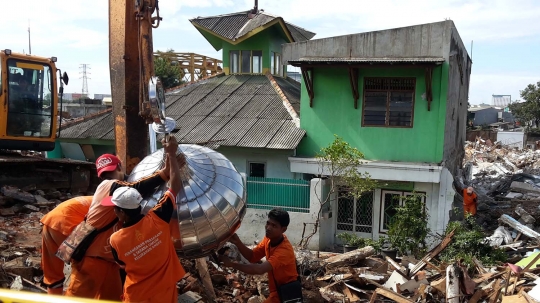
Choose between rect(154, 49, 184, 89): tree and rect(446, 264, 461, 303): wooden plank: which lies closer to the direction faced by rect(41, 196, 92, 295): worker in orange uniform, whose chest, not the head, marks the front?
the wooden plank

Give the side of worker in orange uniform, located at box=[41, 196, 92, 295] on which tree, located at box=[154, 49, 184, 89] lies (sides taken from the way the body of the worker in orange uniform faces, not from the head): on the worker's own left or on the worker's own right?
on the worker's own left

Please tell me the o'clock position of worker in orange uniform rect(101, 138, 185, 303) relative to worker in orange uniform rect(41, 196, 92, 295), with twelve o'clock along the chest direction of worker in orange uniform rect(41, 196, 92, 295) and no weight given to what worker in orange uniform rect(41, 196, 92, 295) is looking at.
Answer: worker in orange uniform rect(101, 138, 185, 303) is roughly at 2 o'clock from worker in orange uniform rect(41, 196, 92, 295).

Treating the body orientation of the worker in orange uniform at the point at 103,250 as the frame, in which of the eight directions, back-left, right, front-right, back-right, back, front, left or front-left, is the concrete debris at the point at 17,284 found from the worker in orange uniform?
back-left
